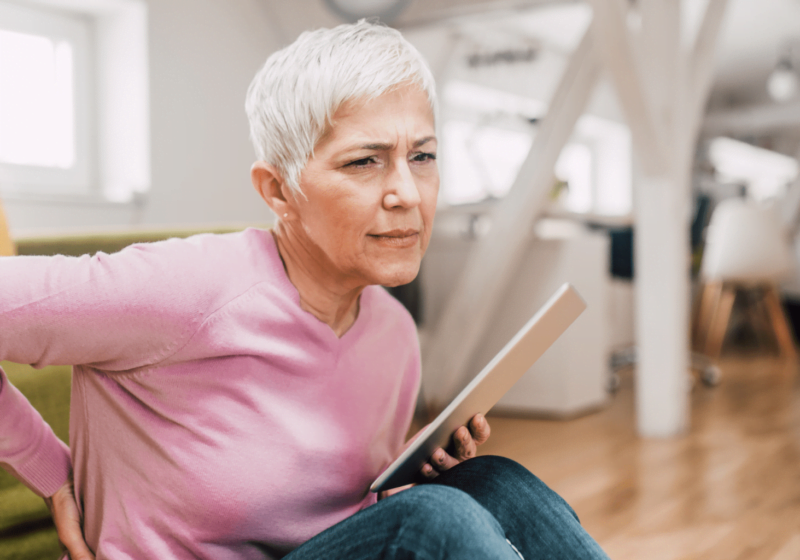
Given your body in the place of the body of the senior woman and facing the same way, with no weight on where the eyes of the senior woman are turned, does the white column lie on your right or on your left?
on your left

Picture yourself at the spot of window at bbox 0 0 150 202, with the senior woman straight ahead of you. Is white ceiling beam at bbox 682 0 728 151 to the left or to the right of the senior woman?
left

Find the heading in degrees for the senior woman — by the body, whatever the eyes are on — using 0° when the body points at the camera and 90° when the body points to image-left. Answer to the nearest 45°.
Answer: approximately 315°

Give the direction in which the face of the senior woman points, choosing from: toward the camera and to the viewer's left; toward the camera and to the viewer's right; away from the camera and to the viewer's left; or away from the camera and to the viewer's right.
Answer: toward the camera and to the viewer's right

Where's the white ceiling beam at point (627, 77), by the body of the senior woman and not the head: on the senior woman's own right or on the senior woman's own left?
on the senior woman's own left

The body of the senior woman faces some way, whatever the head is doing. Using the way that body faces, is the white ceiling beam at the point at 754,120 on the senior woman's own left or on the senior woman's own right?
on the senior woman's own left
